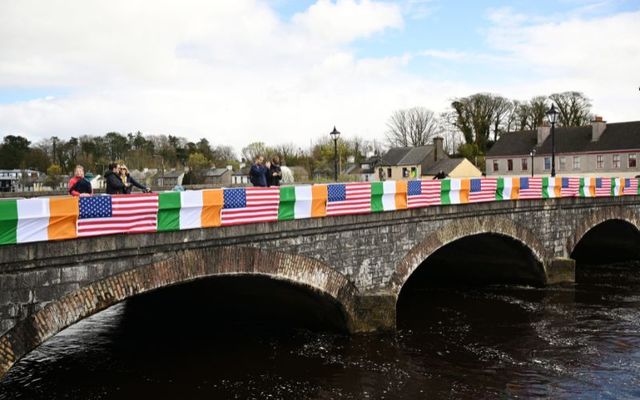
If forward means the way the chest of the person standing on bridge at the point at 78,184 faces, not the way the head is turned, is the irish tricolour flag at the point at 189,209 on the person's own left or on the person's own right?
on the person's own left

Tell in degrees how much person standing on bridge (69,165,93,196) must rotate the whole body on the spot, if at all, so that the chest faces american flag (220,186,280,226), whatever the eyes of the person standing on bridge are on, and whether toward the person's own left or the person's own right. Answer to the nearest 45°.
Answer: approximately 90° to the person's own left

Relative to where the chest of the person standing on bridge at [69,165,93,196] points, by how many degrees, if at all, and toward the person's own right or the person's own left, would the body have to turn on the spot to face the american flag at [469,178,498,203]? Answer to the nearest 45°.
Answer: approximately 90° to the person's own left

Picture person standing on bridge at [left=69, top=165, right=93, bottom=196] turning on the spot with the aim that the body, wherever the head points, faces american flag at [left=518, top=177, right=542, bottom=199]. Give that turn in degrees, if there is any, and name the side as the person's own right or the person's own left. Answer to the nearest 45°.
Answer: approximately 90° to the person's own left

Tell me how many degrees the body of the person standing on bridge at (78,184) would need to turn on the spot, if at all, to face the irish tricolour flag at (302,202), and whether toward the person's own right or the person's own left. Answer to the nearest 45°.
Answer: approximately 90° to the person's own left

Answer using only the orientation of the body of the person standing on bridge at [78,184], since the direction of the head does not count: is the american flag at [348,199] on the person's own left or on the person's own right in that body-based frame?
on the person's own left

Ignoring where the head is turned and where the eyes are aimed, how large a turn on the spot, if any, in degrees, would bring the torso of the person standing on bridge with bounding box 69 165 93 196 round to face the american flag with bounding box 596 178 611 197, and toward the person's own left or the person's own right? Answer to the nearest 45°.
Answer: approximately 90° to the person's own left

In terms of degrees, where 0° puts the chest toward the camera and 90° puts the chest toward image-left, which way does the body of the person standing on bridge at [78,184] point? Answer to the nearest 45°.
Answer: approximately 0°

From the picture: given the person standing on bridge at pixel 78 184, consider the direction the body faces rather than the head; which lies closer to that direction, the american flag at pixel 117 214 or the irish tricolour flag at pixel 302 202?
the american flag

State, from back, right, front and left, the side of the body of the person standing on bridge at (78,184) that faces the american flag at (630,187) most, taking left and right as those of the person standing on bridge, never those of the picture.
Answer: left
